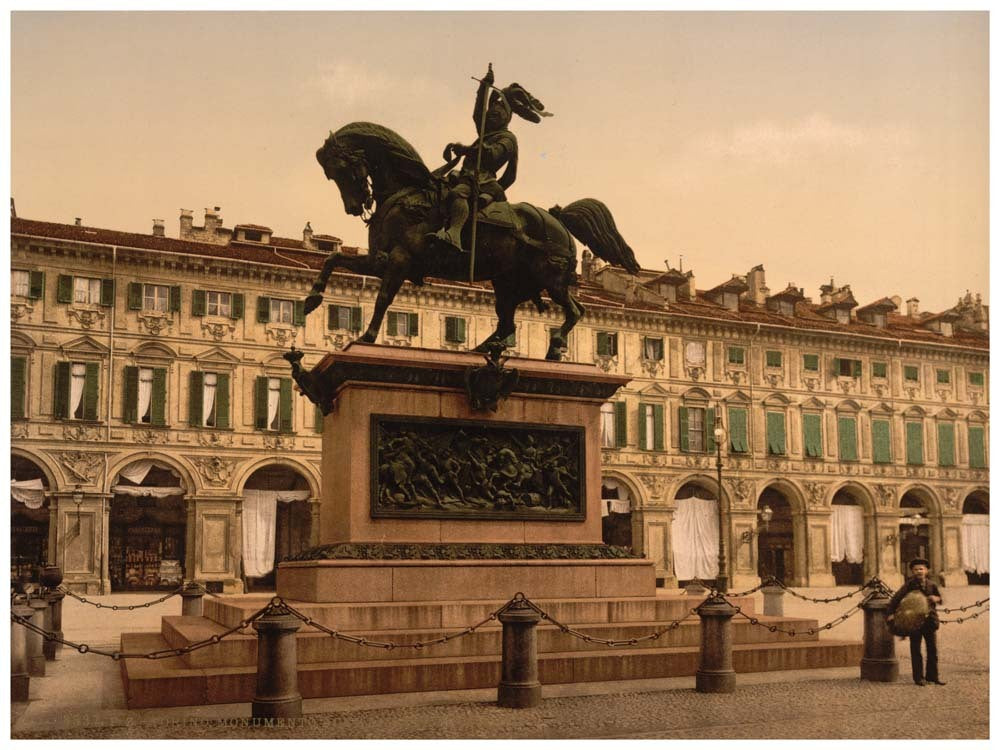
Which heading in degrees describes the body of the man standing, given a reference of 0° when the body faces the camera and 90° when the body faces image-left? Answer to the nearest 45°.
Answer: approximately 0°

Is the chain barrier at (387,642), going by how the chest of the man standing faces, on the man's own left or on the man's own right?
on the man's own right

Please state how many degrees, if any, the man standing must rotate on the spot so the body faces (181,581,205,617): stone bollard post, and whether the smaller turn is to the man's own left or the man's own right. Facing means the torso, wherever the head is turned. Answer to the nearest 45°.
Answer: approximately 90° to the man's own right

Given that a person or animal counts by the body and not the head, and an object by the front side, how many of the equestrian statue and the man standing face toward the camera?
1

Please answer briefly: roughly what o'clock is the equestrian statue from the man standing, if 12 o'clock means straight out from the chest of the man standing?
The equestrian statue is roughly at 3 o'clock from the man standing.

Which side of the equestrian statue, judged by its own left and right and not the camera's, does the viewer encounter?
left

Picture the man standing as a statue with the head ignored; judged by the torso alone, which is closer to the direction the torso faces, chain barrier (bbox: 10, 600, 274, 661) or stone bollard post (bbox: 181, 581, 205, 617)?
the chain barrier

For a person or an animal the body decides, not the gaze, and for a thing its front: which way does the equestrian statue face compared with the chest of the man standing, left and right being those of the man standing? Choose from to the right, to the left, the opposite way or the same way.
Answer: to the right

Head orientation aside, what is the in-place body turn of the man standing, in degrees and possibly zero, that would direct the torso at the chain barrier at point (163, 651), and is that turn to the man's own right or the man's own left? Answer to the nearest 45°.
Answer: approximately 45° to the man's own right
